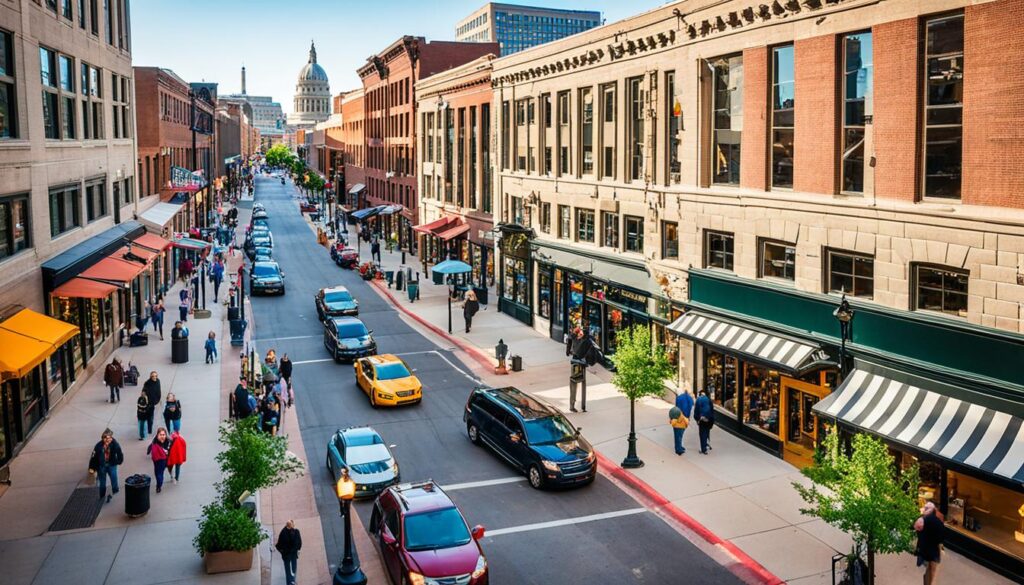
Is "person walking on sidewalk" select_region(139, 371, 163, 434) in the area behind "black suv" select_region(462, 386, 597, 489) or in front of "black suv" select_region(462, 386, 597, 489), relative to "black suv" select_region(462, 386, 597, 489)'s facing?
behind

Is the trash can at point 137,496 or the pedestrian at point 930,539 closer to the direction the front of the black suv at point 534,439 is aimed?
the pedestrian

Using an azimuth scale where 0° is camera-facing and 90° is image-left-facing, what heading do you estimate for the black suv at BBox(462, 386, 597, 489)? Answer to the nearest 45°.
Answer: approximately 315°

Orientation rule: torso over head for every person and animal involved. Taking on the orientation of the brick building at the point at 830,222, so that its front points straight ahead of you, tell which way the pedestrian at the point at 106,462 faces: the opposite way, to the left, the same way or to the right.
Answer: to the left

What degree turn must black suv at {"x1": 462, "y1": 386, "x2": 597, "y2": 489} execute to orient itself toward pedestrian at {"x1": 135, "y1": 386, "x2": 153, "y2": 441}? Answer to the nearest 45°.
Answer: approximately 135° to its right

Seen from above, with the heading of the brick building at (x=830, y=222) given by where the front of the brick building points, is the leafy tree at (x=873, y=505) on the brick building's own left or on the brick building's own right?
on the brick building's own left

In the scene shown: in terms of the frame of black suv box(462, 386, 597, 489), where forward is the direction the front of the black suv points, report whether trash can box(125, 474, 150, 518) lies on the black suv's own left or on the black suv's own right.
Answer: on the black suv's own right

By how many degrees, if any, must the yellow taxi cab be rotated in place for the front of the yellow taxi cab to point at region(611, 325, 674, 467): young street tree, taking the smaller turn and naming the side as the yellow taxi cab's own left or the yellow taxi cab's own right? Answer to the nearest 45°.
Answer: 0° — it already faces it

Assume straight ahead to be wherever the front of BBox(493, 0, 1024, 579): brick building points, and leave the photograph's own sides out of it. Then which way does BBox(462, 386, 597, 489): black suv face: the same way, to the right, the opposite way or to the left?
to the left

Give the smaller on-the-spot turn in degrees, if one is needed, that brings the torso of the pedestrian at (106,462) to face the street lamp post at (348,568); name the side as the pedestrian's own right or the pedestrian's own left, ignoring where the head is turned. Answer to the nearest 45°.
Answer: approximately 45° to the pedestrian's own left

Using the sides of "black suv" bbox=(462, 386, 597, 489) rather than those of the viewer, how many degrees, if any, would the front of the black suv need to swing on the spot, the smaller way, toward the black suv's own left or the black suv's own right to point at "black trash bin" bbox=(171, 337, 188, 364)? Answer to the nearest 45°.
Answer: approximately 180°

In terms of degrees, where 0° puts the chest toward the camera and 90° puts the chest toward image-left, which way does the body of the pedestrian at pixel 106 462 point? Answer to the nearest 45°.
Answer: approximately 0°

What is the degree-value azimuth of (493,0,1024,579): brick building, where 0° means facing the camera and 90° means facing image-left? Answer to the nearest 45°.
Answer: approximately 45°

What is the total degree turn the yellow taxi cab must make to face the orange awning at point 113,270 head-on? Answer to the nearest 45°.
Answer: approximately 135° to its right
